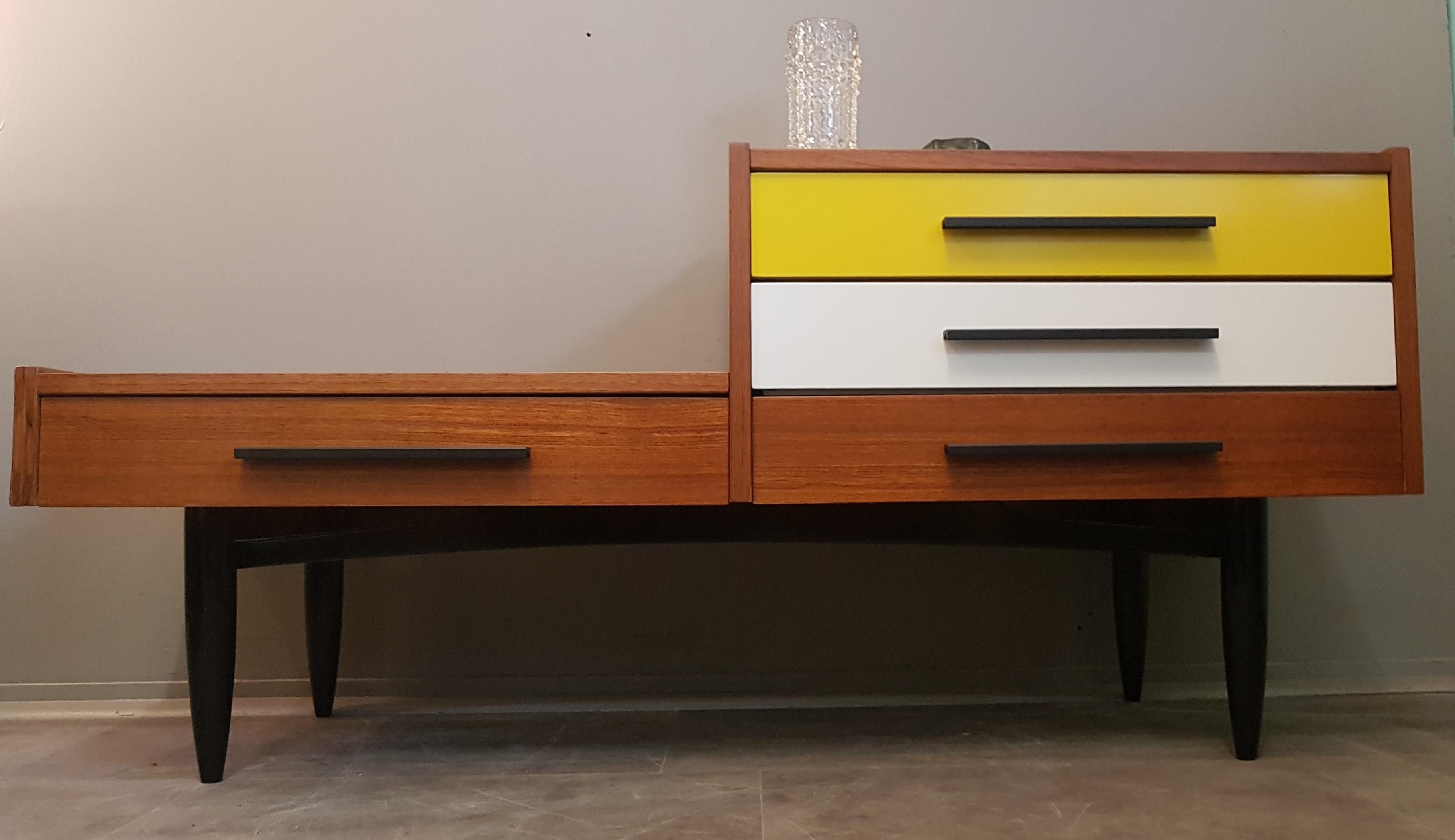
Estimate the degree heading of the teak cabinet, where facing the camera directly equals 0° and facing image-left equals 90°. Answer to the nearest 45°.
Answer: approximately 0°
